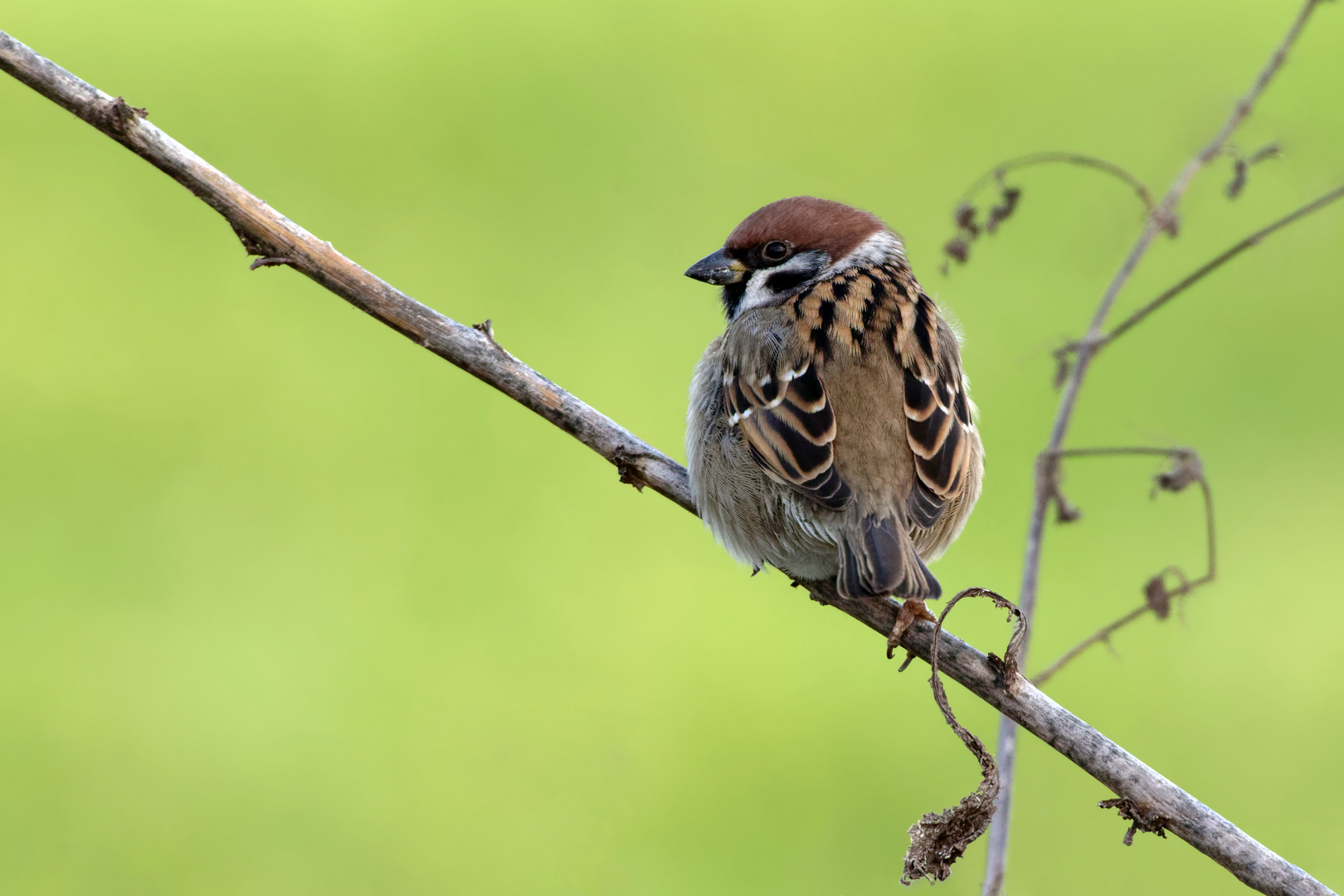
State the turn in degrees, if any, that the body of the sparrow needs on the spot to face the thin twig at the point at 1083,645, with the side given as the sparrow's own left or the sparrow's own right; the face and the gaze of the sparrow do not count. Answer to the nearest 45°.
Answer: approximately 135° to the sparrow's own right

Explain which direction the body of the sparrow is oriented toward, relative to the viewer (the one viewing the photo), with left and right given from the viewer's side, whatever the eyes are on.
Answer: facing away from the viewer and to the left of the viewer
